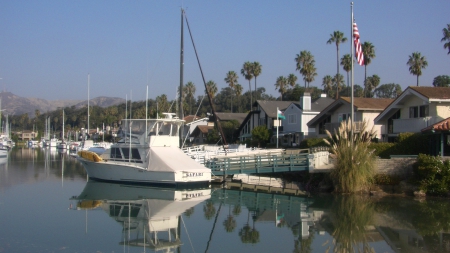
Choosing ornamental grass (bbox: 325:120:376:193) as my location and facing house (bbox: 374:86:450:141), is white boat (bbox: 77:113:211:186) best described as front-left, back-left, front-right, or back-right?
back-left

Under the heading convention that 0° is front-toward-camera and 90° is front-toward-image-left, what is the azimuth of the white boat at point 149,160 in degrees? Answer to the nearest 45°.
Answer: approximately 135°

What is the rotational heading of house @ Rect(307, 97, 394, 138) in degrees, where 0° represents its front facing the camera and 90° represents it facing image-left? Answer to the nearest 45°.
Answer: approximately 45°

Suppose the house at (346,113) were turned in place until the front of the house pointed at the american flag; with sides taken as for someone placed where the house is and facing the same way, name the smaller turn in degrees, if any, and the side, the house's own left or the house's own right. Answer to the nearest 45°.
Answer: approximately 45° to the house's own left

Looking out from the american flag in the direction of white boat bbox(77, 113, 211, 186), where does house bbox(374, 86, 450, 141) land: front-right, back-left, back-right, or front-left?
back-right

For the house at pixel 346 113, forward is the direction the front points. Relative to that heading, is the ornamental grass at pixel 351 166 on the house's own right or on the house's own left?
on the house's own left

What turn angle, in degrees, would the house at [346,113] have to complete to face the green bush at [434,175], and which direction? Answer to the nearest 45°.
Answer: approximately 45° to its left

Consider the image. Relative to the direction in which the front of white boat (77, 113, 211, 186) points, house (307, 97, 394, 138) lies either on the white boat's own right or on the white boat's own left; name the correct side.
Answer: on the white boat's own right
